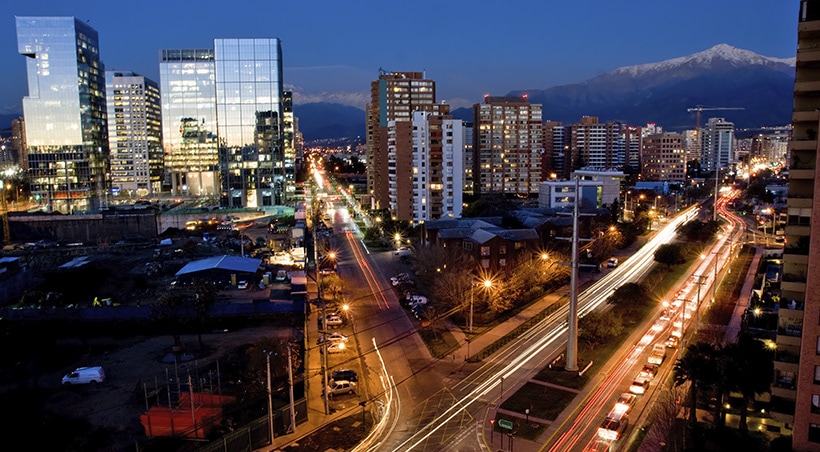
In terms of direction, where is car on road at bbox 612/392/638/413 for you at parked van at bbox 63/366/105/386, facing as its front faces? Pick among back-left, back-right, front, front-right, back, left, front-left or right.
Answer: back-left

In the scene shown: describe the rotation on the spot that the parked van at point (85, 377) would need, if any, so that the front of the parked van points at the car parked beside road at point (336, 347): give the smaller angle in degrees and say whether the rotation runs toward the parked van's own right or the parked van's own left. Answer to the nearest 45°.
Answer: approximately 180°

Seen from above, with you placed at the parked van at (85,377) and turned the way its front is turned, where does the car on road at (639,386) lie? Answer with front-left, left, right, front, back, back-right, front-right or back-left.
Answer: back-left

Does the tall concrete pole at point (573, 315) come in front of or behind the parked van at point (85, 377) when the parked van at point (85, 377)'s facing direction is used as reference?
behind

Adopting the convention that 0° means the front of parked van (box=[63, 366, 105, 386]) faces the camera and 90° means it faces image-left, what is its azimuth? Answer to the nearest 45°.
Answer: approximately 90°

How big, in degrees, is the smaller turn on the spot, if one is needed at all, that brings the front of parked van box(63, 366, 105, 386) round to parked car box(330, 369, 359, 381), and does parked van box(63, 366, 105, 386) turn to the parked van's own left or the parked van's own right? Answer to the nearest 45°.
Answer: approximately 135° to the parked van's own left

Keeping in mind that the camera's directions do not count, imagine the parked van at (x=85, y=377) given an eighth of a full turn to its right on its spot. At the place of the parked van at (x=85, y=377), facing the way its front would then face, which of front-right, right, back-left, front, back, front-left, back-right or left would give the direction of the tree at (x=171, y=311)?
right

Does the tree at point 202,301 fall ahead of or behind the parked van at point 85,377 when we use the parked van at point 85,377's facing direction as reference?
behind

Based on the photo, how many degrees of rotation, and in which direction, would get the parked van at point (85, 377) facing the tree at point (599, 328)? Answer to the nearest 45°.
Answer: approximately 180°

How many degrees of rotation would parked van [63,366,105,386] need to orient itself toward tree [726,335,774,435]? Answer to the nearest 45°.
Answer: approximately 135° to its left

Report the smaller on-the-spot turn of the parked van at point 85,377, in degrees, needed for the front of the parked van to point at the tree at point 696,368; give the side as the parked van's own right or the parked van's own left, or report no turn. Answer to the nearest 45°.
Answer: approximately 135° to the parked van's own left
